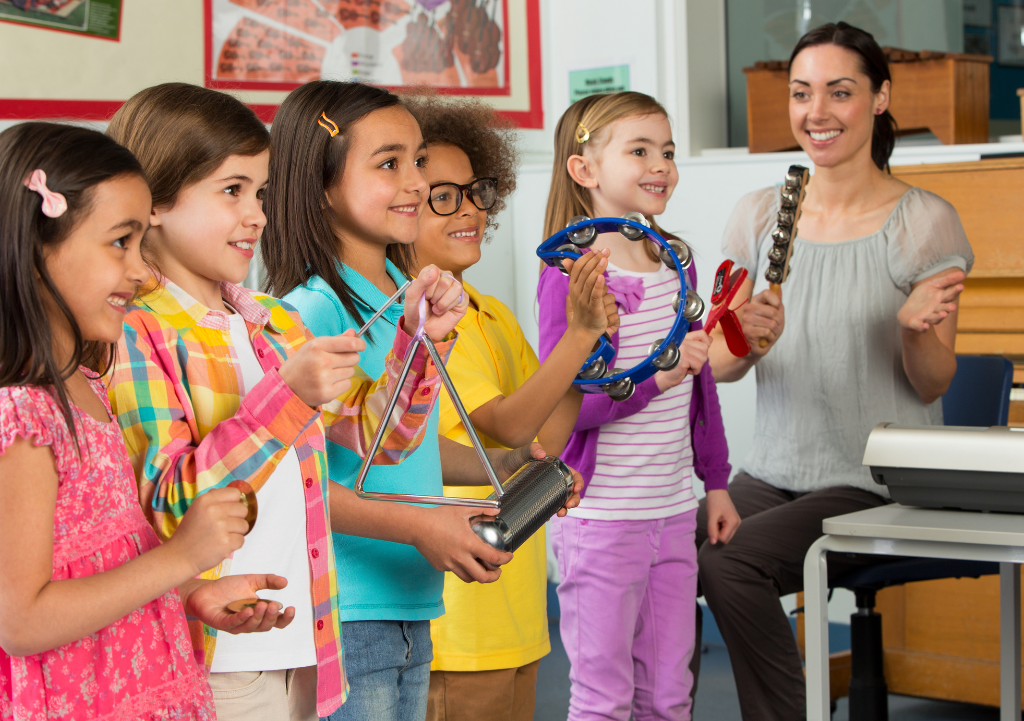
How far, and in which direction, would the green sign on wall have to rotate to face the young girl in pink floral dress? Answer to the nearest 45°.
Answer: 0° — it already faces them

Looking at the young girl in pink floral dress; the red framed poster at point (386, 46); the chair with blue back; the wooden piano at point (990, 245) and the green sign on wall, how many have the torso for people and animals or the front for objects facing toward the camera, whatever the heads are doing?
3

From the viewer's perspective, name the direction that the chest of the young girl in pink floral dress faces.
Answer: to the viewer's right

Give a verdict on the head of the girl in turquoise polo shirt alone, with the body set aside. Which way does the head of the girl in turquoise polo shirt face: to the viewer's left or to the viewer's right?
to the viewer's right

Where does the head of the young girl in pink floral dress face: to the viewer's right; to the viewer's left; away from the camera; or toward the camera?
to the viewer's right

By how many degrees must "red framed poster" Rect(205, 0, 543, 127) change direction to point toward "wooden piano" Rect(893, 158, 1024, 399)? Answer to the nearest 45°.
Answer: approximately 90° to its left

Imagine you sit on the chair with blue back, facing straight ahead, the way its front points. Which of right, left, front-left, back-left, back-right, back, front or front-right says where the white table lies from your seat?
left

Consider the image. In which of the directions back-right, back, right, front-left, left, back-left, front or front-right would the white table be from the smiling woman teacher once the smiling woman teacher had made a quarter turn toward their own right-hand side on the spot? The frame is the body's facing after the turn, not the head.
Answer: back-left

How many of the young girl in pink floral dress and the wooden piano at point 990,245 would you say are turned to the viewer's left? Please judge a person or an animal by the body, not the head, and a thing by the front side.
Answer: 0

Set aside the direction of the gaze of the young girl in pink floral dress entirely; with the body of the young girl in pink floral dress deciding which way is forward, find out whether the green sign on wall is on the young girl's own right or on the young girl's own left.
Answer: on the young girl's own left

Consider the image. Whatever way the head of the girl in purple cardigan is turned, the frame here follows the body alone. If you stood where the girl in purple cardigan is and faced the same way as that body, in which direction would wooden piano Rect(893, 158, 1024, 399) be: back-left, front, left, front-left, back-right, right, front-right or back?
left

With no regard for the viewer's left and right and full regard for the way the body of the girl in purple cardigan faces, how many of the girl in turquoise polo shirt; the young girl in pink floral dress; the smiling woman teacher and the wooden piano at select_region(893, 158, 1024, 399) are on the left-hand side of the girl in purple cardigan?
2

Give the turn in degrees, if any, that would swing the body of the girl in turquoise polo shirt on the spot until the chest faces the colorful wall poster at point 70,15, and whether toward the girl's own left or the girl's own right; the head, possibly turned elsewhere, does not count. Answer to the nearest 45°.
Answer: approximately 180°

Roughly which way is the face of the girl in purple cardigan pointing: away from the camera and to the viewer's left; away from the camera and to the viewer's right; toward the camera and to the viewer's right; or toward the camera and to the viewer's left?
toward the camera and to the viewer's right

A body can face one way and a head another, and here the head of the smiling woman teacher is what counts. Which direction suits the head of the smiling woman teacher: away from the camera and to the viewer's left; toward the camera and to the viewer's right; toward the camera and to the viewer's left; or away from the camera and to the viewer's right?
toward the camera and to the viewer's left
